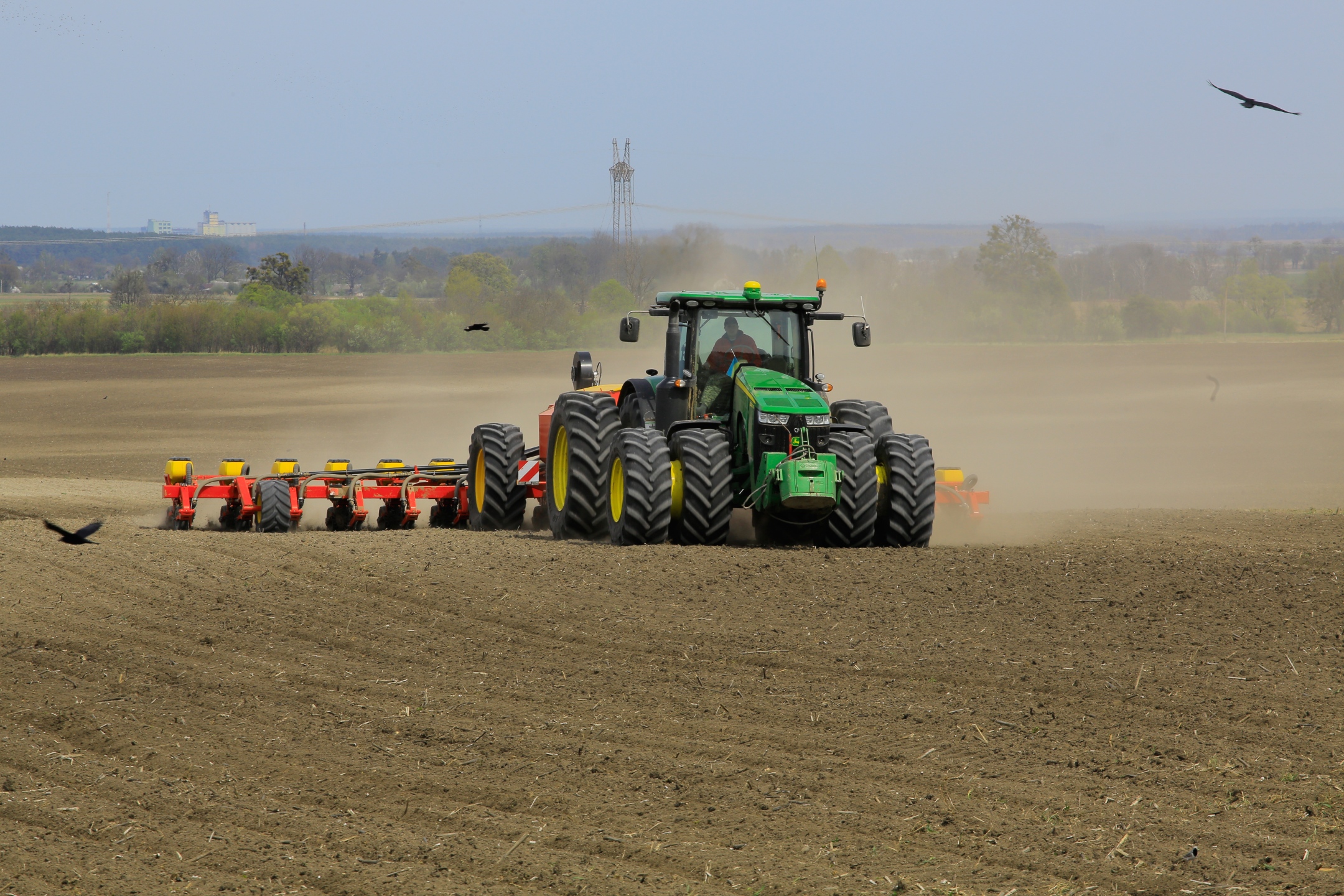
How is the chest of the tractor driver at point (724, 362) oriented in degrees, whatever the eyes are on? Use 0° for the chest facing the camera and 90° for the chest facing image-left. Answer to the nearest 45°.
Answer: approximately 0°
